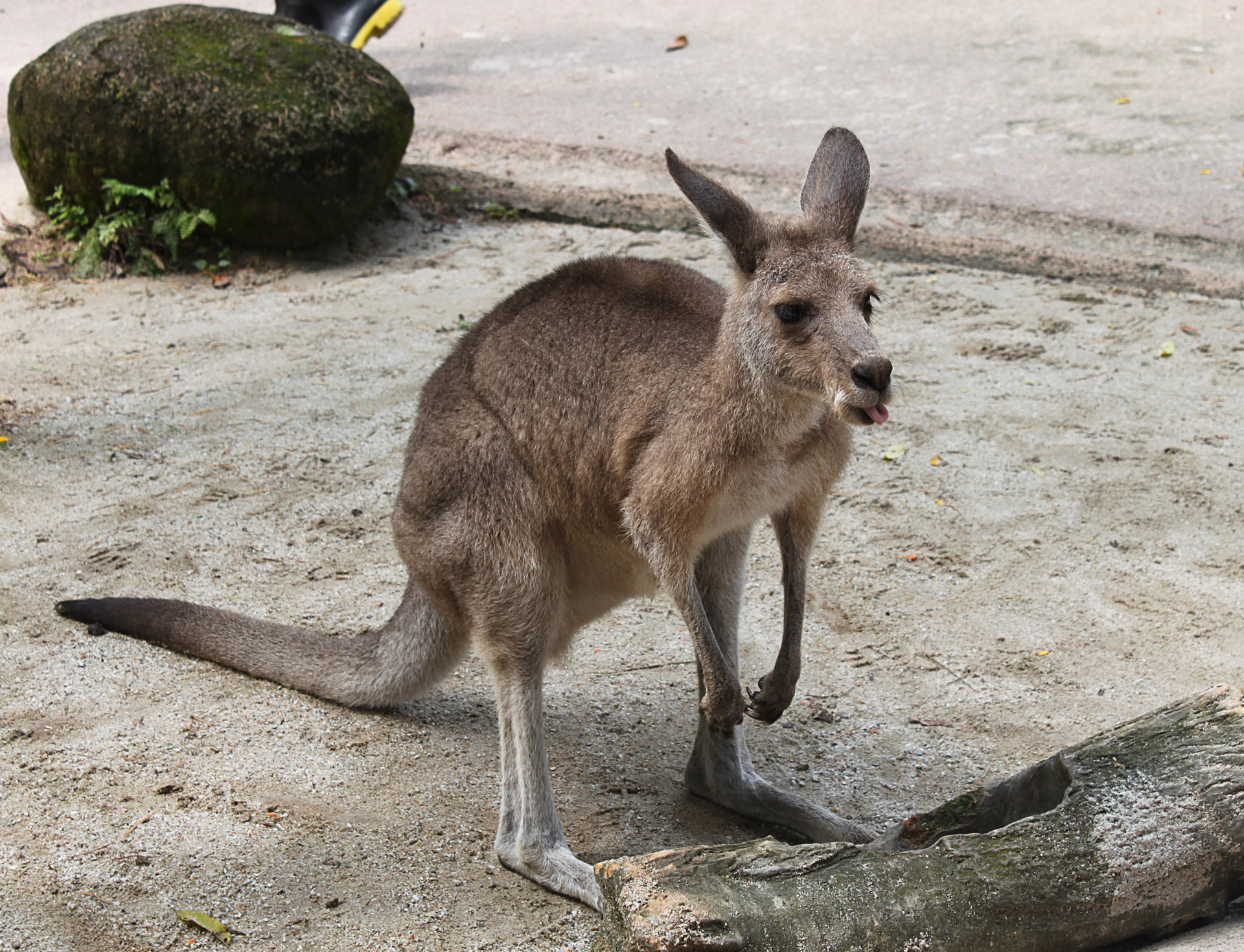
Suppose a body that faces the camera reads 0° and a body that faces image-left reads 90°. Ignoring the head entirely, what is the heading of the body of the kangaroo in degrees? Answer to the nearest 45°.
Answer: approximately 315°

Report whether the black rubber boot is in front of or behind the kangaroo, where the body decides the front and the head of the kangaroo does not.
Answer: behind

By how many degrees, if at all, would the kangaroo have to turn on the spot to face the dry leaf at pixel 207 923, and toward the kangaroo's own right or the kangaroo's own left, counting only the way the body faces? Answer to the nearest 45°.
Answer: approximately 90° to the kangaroo's own right

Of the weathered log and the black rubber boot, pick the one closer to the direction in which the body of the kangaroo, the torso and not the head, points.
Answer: the weathered log

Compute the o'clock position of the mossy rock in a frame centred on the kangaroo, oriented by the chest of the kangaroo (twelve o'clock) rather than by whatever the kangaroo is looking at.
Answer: The mossy rock is roughly at 7 o'clock from the kangaroo.

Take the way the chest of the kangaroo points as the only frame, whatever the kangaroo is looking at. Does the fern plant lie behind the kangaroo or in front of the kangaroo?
behind
